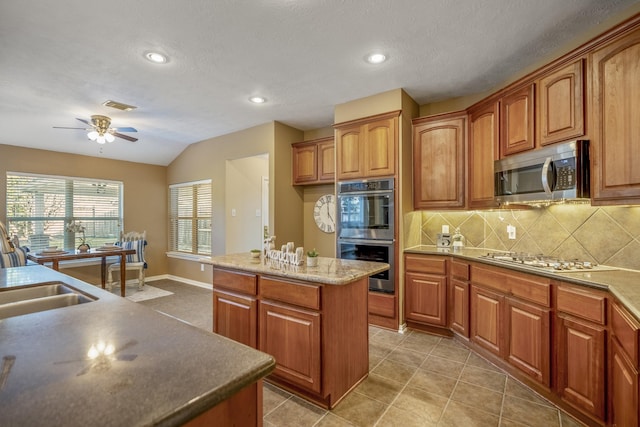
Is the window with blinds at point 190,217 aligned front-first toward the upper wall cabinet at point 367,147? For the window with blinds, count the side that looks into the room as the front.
no

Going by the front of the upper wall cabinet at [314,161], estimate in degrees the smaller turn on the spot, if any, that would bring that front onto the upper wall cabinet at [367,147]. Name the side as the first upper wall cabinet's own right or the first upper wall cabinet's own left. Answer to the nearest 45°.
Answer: approximately 90° to the first upper wall cabinet's own left

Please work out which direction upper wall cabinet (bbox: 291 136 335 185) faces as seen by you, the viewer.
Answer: facing the viewer and to the left of the viewer

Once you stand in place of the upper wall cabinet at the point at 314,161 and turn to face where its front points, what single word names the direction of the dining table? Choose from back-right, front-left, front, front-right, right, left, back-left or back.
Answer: front-right

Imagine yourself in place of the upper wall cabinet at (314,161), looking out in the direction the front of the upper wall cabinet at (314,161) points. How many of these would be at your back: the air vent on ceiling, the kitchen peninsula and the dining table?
0

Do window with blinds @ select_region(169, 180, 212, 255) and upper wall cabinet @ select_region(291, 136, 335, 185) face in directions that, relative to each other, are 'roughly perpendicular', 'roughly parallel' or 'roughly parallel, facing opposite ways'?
roughly parallel

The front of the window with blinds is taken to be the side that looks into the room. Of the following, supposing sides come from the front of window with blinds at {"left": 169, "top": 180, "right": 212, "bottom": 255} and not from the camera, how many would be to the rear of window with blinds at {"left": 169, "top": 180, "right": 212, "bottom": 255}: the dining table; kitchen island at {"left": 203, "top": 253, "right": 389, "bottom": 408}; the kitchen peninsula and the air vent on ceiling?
0

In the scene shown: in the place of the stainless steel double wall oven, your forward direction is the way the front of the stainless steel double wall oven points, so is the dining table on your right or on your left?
on your right

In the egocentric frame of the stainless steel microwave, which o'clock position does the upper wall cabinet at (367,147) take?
The upper wall cabinet is roughly at 2 o'clock from the stainless steel microwave.

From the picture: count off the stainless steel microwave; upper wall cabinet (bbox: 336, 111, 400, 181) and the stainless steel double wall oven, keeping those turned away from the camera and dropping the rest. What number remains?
0

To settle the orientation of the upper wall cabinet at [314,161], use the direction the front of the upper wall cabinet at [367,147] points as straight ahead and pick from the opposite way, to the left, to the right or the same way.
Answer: the same way

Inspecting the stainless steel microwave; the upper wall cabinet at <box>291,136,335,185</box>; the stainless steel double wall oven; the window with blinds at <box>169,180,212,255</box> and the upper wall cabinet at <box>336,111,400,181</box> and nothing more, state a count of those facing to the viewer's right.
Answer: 0

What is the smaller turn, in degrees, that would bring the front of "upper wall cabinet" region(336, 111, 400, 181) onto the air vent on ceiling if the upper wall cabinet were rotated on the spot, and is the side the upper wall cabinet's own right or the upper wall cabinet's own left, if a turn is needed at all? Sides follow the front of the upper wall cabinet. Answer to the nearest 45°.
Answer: approximately 45° to the upper wall cabinet's own right

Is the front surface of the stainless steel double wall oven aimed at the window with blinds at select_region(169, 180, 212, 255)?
no

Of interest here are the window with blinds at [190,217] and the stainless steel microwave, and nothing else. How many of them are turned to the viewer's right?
0

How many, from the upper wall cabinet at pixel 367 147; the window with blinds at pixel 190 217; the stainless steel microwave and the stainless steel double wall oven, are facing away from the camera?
0

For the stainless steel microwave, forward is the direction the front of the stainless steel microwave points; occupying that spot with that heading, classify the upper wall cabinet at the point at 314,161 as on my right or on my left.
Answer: on my right
